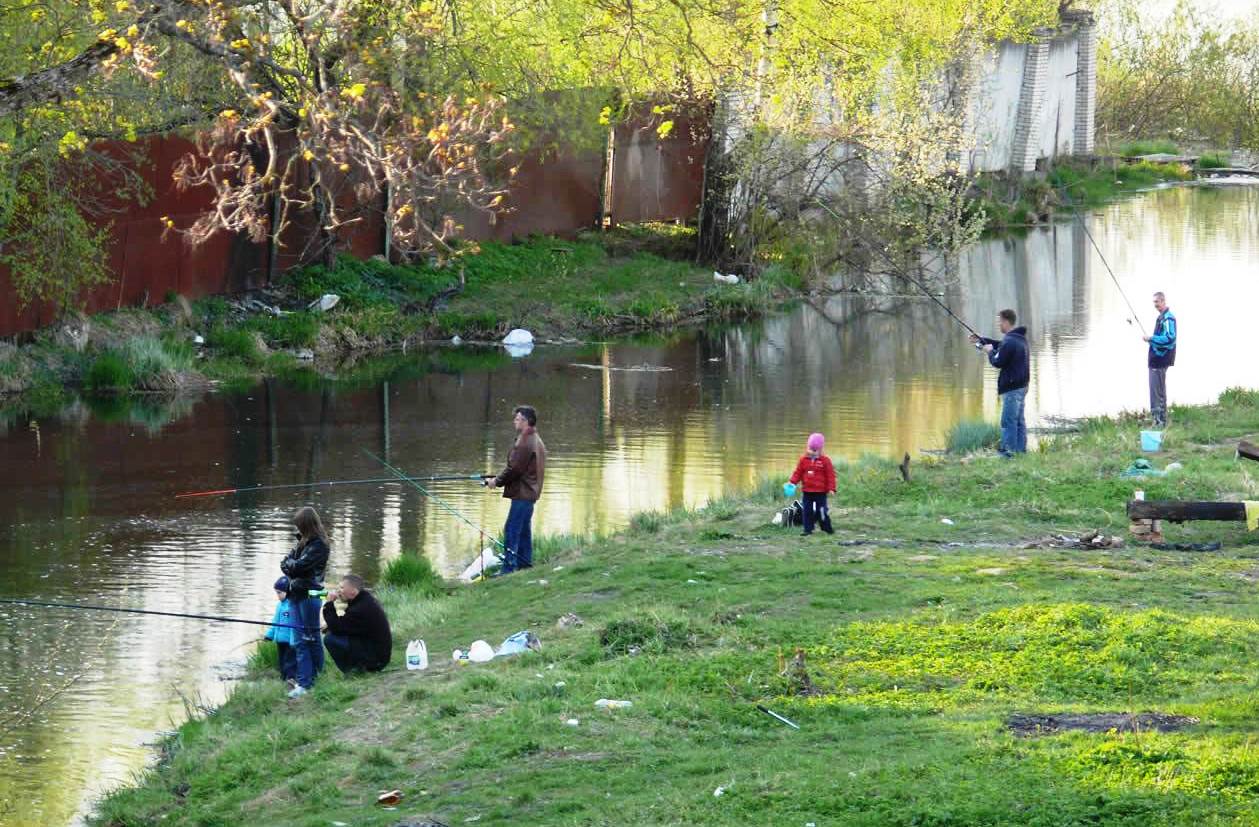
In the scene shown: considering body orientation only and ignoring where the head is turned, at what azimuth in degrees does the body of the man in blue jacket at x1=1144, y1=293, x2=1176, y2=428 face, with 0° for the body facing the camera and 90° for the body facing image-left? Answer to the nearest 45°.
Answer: approximately 90°

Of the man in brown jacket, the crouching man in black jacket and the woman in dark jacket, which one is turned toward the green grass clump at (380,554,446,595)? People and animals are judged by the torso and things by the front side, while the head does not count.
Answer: the man in brown jacket

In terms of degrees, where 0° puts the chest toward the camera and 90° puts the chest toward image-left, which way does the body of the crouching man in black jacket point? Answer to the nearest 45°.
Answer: approximately 90°

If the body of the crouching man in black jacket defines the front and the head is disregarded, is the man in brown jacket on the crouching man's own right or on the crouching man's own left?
on the crouching man's own right

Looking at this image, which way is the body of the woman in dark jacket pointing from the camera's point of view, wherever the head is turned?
to the viewer's left

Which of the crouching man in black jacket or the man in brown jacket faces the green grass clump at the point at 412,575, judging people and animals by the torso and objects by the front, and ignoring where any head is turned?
the man in brown jacket

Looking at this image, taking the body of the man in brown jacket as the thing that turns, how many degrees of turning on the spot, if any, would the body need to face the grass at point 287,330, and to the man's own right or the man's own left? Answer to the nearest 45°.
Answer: approximately 90° to the man's own right

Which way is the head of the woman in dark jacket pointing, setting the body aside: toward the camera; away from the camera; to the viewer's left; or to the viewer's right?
to the viewer's left

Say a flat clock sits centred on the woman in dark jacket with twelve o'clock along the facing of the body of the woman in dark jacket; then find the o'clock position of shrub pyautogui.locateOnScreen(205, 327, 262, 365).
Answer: The shrub is roughly at 3 o'clock from the woman in dark jacket.

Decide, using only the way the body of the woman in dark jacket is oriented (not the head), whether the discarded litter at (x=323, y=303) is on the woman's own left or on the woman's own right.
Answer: on the woman's own right

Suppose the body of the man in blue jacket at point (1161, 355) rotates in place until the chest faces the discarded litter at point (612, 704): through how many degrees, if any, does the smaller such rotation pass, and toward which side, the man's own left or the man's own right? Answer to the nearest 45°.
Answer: approximately 90° to the man's own left

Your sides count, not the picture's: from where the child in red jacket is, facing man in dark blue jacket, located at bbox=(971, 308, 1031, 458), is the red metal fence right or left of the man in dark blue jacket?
left

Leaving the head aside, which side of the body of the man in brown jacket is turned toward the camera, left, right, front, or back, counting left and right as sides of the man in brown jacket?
left

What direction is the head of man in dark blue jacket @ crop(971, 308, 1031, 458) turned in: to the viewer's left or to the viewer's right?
to the viewer's left
